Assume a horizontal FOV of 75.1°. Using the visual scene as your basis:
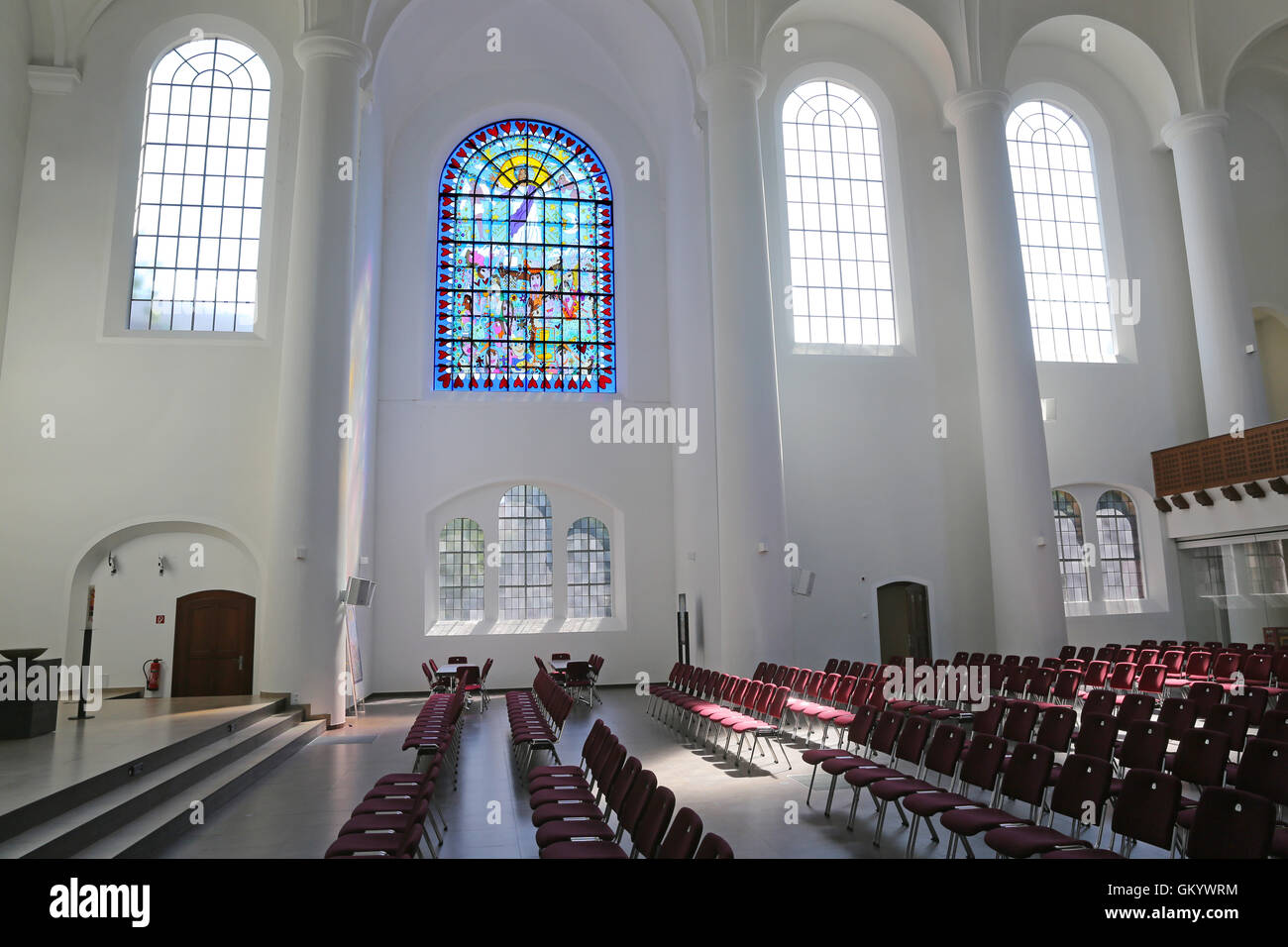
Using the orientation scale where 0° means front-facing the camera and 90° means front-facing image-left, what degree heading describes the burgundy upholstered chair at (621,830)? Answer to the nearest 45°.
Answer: approximately 90°

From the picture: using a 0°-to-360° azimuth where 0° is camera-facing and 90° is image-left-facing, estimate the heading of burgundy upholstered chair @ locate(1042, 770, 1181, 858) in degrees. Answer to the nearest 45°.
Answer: approximately 45°

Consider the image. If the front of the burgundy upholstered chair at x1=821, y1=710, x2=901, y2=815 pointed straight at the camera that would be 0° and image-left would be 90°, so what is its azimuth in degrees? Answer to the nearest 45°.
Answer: approximately 45°

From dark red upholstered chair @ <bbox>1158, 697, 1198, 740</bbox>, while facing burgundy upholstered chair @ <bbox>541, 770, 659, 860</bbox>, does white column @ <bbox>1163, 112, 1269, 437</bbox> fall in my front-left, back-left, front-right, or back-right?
back-right

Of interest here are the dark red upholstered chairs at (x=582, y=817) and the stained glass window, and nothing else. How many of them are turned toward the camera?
1

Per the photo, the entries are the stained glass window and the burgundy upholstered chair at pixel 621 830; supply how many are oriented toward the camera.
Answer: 1

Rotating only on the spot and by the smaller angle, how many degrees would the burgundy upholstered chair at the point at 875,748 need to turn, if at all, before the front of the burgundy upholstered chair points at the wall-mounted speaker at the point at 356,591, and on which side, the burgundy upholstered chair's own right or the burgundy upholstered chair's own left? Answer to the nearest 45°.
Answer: approximately 90° to the burgundy upholstered chair's own right

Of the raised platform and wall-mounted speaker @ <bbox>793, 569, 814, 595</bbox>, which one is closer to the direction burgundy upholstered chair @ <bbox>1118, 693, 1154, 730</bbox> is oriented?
the raised platform

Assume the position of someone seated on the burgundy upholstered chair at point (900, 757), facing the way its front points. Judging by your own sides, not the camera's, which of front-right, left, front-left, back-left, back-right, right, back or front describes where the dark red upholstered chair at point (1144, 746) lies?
back-left

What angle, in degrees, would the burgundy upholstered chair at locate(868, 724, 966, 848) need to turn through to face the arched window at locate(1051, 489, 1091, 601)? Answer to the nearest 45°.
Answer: approximately 135° to its right

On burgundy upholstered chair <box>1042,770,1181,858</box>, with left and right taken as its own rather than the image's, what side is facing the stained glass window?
right

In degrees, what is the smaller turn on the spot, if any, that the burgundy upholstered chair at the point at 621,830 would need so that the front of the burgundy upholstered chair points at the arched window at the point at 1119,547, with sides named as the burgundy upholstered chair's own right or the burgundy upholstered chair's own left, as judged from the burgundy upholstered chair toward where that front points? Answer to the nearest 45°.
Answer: approximately 135° to the burgundy upholstered chair's own right

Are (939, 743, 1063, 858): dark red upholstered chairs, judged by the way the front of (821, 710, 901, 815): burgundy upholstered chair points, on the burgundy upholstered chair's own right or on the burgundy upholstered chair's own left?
on the burgundy upholstered chair's own left
